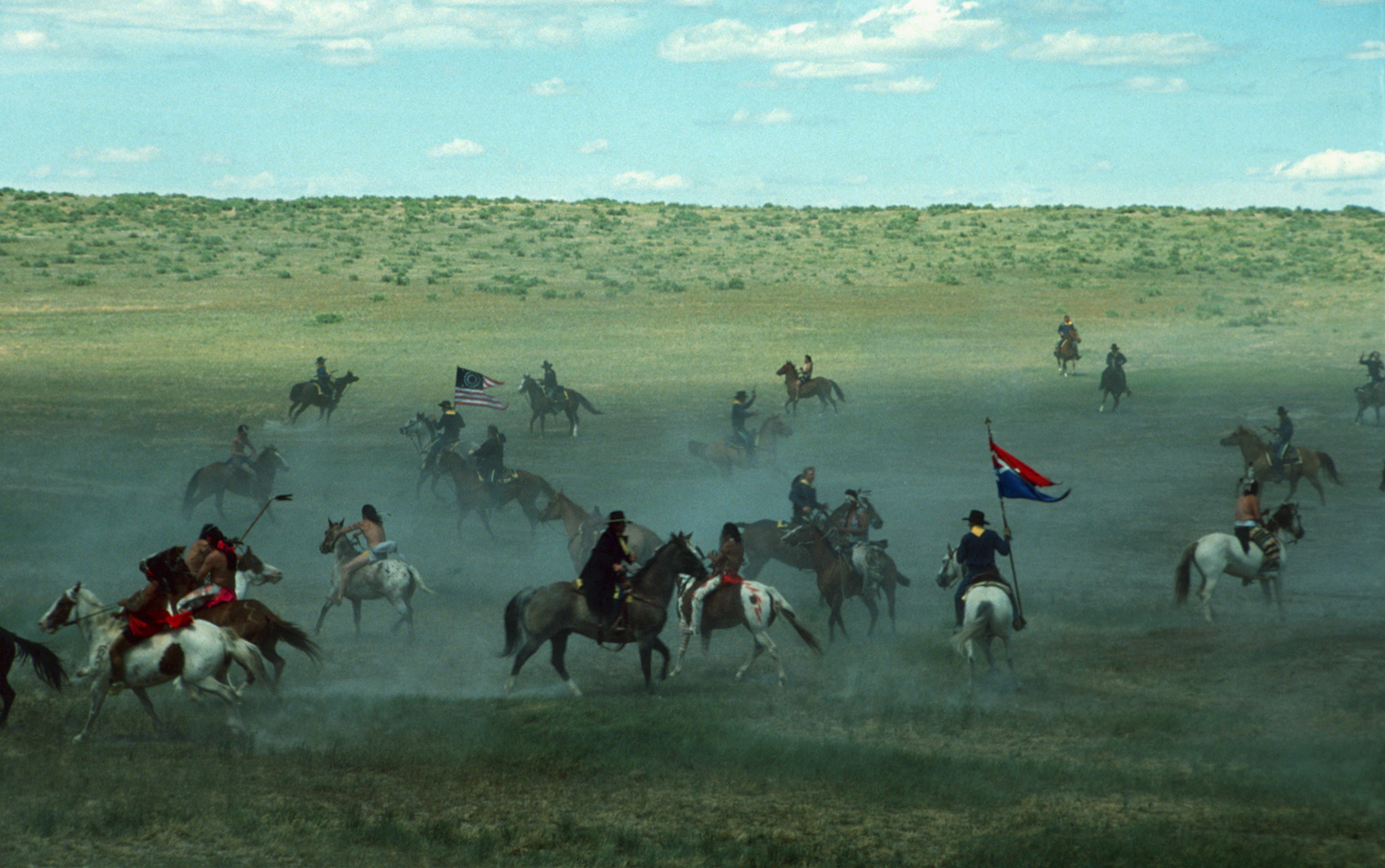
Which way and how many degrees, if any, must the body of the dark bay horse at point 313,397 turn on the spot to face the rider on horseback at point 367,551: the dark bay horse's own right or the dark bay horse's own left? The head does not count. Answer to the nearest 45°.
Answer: approximately 90° to the dark bay horse's own right

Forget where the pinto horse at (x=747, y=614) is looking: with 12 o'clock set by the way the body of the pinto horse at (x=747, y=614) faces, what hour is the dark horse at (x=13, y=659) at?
the dark horse at (x=13, y=659) is roughly at 11 o'clock from the pinto horse at (x=747, y=614).

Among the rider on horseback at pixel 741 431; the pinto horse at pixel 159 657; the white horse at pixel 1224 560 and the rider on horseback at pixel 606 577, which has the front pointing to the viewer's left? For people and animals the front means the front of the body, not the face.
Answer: the pinto horse

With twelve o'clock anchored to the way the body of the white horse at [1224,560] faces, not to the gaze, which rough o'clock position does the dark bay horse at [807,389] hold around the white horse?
The dark bay horse is roughly at 8 o'clock from the white horse.

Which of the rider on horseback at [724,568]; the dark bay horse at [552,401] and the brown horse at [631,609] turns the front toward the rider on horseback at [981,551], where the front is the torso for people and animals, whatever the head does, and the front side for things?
the brown horse

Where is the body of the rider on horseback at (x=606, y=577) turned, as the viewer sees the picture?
to the viewer's right

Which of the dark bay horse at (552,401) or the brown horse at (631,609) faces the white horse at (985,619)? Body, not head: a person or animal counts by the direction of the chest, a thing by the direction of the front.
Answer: the brown horse

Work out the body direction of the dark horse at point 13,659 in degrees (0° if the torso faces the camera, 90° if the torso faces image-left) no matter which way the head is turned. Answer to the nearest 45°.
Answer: approximately 90°

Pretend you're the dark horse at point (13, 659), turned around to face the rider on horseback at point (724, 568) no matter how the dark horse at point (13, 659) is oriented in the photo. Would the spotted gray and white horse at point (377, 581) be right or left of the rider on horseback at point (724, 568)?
left

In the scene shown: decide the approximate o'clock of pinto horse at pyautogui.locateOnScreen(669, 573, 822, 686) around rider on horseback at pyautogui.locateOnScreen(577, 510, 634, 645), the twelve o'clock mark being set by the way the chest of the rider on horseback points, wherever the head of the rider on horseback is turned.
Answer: The pinto horse is roughly at 11 o'clock from the rider on horseback.

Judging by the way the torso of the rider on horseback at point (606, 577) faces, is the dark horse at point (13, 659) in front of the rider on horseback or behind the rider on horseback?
behind

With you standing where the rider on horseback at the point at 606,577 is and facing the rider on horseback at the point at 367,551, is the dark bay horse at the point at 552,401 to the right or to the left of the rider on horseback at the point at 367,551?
right

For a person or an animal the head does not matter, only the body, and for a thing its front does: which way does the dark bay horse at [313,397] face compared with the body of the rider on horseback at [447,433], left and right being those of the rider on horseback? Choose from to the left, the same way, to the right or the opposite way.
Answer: the opposite way

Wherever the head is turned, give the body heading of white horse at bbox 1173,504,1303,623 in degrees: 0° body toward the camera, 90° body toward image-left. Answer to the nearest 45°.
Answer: approximately 270°

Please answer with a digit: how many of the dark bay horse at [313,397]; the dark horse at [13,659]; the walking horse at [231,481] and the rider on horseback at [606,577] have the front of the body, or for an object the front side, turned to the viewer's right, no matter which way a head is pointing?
3

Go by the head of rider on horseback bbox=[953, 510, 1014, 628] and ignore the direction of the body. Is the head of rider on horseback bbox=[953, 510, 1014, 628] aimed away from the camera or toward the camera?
away from the camera
